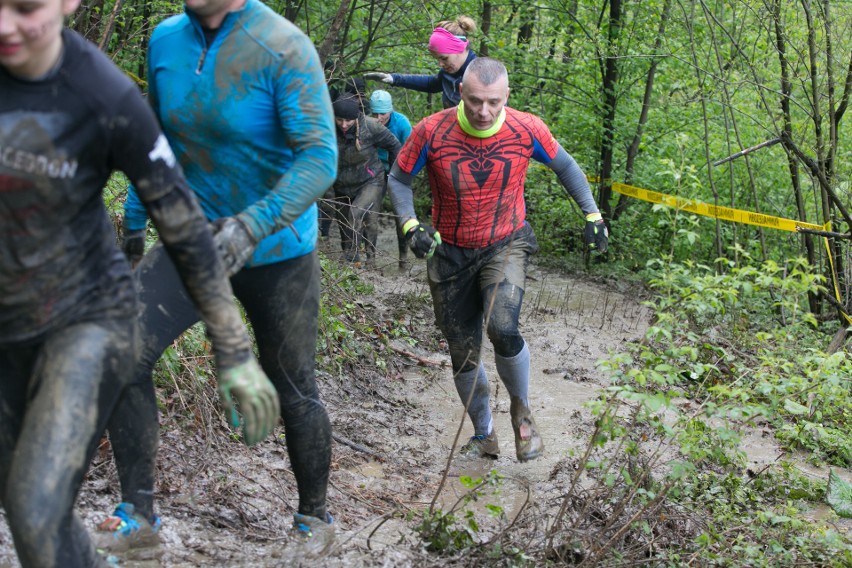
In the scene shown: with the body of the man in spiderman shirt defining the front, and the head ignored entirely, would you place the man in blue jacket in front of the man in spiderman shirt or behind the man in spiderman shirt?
in front

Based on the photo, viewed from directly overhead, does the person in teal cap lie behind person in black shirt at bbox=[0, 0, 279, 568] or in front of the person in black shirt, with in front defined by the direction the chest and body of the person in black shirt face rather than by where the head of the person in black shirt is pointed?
behind

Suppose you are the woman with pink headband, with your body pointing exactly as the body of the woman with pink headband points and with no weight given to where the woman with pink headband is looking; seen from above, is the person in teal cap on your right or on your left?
on your right

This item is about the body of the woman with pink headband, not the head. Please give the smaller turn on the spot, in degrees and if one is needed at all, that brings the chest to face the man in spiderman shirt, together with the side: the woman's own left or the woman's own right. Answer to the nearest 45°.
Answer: approximately 45° to the woman's own left

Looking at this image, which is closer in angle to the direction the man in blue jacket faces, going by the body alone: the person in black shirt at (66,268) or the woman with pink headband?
the person in black shirt

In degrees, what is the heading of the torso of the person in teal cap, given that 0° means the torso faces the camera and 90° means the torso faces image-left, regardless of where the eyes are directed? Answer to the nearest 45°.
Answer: approximately 45°

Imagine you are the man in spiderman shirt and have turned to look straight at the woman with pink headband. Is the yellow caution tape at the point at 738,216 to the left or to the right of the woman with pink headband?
right

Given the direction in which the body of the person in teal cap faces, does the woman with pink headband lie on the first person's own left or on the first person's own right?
on the first person's own left

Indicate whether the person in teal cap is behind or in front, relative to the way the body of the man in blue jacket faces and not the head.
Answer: behind
